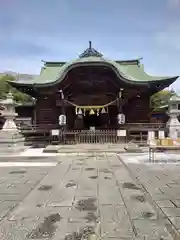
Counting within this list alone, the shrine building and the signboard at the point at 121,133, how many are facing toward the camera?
2

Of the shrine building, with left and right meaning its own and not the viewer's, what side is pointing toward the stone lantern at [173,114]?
left

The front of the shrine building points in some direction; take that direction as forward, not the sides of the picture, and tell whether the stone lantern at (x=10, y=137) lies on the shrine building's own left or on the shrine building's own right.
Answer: on the shrine building's own right

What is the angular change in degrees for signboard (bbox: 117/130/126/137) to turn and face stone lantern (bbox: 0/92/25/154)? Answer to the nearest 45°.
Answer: approximately 90° to its right

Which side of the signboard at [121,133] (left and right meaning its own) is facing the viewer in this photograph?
front
